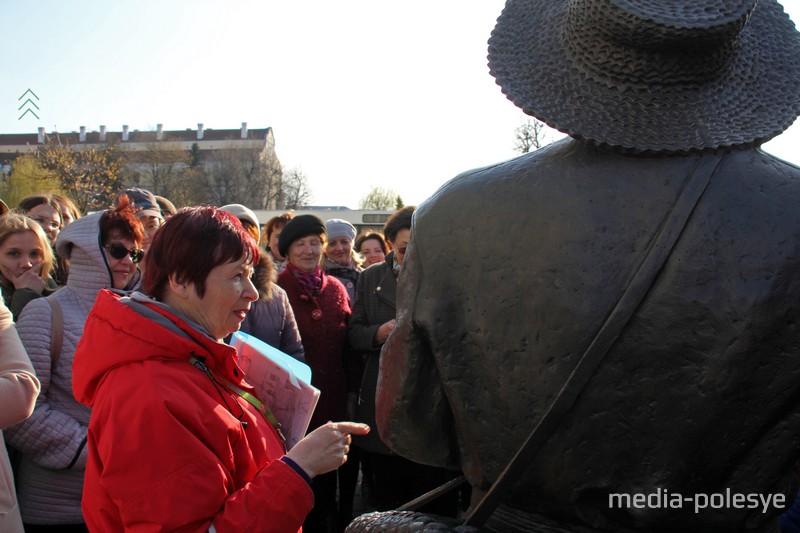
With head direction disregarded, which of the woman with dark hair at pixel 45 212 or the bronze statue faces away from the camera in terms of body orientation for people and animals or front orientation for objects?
the bronze statue

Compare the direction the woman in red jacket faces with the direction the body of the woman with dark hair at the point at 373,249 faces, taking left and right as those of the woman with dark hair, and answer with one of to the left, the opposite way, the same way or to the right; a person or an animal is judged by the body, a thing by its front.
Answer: to the left

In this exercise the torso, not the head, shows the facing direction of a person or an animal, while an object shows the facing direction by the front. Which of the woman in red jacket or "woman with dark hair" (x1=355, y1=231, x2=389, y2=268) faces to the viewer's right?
the woman in red jacket

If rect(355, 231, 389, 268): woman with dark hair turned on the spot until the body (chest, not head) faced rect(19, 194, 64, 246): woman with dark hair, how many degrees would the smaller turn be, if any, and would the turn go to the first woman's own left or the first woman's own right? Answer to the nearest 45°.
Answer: approximately 45° to the first woman's own right

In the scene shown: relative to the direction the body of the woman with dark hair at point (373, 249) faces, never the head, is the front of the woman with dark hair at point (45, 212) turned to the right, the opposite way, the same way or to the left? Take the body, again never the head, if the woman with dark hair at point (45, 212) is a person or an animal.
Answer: to the left

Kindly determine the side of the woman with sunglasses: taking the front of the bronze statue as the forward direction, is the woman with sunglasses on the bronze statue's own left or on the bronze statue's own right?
on the bronze statue's own left

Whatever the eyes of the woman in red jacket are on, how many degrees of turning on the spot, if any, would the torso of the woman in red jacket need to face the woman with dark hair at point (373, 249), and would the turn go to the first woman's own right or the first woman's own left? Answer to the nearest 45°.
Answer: approximately 90° to the first woman's own left

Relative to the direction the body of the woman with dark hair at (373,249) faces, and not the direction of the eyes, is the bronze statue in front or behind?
in front

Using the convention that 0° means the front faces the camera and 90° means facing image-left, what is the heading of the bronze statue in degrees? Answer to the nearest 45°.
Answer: approximately 180°

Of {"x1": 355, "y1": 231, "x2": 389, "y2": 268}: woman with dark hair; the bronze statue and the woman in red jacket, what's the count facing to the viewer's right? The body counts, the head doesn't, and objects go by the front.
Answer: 1

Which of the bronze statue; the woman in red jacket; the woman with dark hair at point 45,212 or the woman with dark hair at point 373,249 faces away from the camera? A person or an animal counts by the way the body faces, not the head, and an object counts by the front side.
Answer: the bronze statue

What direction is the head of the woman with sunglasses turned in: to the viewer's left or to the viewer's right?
to the viewer's right

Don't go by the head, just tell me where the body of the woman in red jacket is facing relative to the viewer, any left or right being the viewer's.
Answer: facing to the right of the viewer

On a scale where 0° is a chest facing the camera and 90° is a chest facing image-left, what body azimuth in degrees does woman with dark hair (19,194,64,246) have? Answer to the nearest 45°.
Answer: approximately 315°
